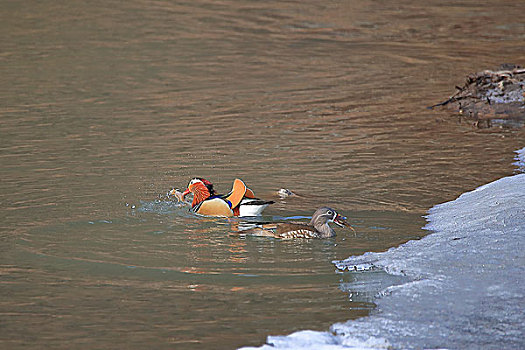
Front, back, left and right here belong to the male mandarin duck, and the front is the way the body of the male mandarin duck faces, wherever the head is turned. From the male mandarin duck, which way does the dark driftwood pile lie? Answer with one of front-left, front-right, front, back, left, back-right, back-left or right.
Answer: back-right

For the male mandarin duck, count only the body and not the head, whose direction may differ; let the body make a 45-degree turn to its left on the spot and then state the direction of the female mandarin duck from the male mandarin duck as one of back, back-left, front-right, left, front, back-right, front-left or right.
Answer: left

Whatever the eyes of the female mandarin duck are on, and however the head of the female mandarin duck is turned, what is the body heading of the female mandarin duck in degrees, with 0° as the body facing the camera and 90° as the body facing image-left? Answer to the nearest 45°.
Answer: approximately 270°

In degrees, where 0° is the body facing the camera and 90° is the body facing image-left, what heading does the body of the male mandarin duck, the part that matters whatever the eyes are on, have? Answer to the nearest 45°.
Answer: approximately 90°
